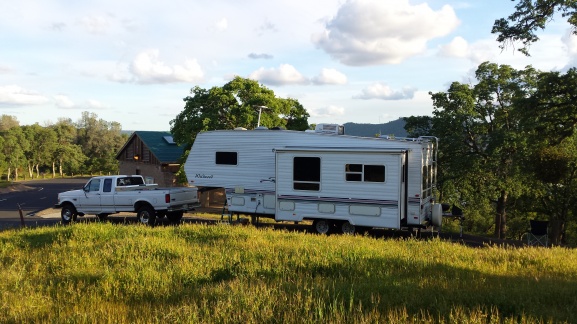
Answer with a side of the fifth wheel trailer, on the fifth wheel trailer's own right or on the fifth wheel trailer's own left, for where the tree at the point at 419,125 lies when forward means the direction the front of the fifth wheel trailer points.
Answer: on the fifth wheel trailer's own right

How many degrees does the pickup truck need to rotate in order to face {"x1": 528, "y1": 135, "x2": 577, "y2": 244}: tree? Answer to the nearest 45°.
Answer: approximately 135° to its right

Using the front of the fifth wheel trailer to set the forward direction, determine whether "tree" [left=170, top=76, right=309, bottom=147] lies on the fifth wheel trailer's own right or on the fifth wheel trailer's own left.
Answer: on the fifth wheel trailer's own right

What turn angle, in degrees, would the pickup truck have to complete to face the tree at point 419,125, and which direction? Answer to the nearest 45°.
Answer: approximately 135° to its right

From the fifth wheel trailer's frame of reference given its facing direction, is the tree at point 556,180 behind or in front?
behind

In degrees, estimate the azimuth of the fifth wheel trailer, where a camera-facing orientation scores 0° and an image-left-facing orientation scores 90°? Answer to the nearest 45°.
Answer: approximately 90°

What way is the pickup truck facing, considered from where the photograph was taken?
facing away from the viewer and to the left of the viewer

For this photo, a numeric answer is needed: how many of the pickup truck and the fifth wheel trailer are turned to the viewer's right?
0
